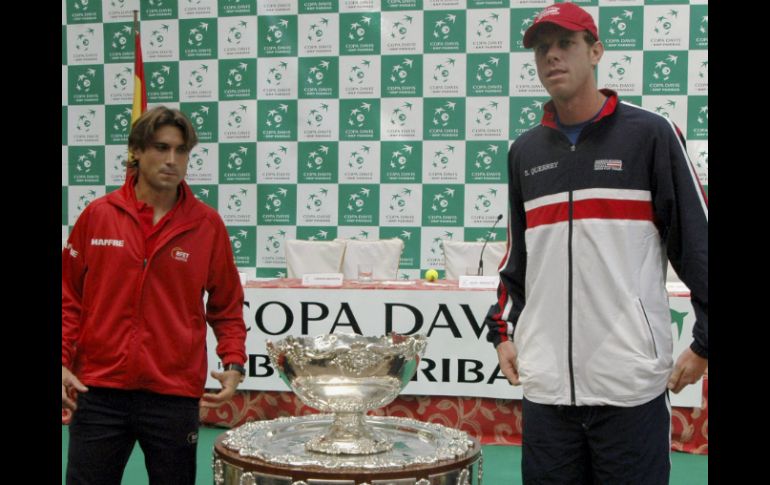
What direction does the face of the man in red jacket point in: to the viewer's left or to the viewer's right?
to the viewer's right

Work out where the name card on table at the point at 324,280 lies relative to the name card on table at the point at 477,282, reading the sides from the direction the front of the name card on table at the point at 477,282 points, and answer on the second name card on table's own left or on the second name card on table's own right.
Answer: on the second name card on table's own right

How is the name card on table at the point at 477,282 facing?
toward the camera

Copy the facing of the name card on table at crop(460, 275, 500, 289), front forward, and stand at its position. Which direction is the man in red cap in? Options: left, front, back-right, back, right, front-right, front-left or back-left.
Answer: front

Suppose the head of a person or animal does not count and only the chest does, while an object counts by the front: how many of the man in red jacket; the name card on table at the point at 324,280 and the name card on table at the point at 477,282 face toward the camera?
3

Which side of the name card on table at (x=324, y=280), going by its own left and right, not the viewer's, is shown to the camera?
front

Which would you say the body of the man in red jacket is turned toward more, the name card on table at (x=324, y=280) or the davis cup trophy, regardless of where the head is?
the davis cup trophy

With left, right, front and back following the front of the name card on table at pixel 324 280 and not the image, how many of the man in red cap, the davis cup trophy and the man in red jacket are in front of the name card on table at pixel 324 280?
3

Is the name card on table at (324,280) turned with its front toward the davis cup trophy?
yes
